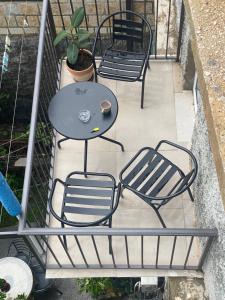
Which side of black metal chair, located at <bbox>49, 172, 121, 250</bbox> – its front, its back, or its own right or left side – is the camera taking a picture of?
back
